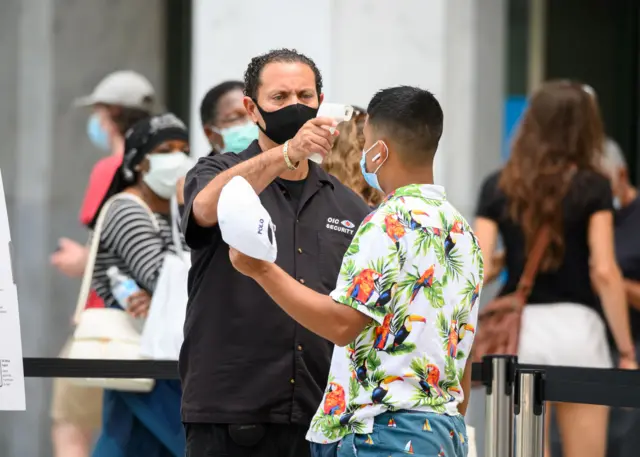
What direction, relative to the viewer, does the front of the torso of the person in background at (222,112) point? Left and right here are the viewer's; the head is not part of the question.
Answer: facing the viewer and to the right of the viewer

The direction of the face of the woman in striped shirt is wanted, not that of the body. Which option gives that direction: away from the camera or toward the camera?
toward the camera

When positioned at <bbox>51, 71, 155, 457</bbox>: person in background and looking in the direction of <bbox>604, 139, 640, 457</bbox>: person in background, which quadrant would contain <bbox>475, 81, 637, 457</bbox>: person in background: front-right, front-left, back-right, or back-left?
front-right

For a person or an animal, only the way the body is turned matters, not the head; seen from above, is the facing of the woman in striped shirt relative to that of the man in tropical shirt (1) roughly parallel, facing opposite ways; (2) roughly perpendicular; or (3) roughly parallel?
roughly parallel, facing opposite ways

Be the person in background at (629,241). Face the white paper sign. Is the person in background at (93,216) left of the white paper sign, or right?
right

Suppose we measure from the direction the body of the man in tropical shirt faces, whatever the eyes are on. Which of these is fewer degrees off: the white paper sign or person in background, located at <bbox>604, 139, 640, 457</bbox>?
the white paper sign

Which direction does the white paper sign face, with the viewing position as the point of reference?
facing the viewer

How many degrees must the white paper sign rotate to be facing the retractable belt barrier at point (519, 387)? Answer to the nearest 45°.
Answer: approximately 90° to its left

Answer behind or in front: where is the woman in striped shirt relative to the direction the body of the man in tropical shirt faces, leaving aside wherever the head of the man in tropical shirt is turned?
in front

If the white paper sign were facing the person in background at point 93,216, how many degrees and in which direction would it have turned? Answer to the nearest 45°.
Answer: approximately 180°

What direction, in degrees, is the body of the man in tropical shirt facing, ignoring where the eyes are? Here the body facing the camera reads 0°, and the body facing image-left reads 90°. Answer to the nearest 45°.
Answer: approximately 135°
